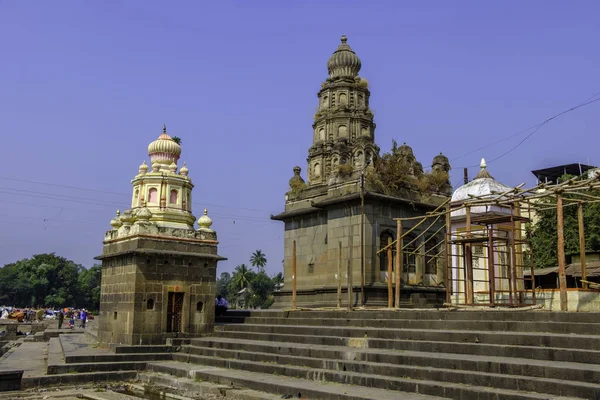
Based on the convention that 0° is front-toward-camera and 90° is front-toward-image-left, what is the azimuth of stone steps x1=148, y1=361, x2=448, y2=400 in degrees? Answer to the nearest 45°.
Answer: approximately 45°

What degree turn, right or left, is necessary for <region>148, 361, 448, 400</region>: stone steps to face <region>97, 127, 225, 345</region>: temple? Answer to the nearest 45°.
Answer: approximately 90° to its right

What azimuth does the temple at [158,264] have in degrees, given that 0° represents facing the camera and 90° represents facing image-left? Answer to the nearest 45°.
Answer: approximately 315°

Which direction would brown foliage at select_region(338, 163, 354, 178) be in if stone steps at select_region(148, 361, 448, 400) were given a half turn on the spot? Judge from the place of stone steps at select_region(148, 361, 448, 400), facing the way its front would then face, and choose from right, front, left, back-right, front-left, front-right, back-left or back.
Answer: front-left

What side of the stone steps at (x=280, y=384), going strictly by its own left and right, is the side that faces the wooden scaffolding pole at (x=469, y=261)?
back

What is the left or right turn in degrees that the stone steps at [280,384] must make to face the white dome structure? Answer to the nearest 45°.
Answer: approximately 180°
